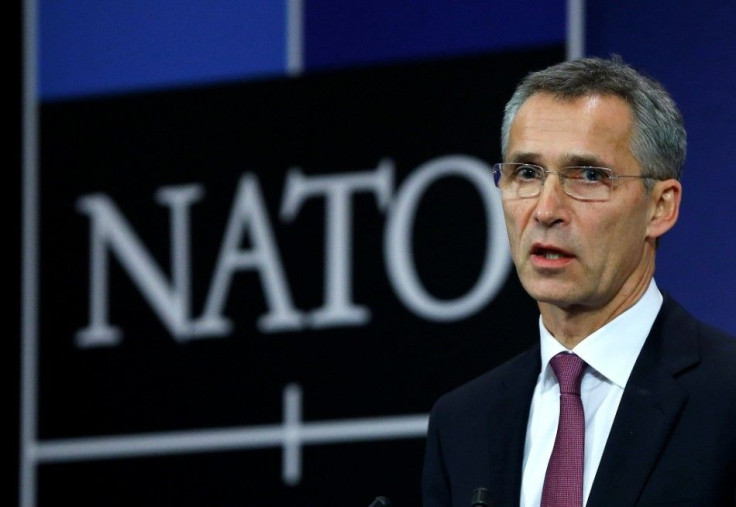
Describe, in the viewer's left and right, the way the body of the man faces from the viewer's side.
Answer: facing the viewer and to the left of the viewer

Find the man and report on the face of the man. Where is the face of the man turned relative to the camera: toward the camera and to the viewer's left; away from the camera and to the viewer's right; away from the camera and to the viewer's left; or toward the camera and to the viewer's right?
toward the camera and to the viewer's left
